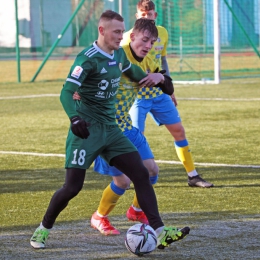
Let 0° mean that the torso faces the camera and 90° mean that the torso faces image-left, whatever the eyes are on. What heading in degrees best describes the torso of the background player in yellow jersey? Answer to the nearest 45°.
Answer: approximately 0°

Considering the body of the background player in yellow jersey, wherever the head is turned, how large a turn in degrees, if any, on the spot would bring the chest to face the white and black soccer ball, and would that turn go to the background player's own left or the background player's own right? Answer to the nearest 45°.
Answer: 0° — they already face it

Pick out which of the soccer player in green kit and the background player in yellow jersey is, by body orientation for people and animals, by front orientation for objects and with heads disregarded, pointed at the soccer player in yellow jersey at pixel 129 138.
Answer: the background player in yellow jersey

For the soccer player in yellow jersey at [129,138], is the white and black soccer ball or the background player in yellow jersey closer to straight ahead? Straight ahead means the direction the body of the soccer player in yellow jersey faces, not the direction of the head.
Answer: the white and black soccer ball

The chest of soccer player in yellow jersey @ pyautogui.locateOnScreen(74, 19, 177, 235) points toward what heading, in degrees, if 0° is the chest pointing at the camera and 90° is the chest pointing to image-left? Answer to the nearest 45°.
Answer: approximately 315°

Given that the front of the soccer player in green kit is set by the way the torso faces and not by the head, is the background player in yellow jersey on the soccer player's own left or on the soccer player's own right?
on the soccer player's own left

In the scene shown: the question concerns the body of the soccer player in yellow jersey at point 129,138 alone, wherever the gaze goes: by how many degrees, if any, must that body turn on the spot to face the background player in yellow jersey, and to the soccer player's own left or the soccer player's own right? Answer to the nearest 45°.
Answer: approximately 135° to the soccer player's own left
